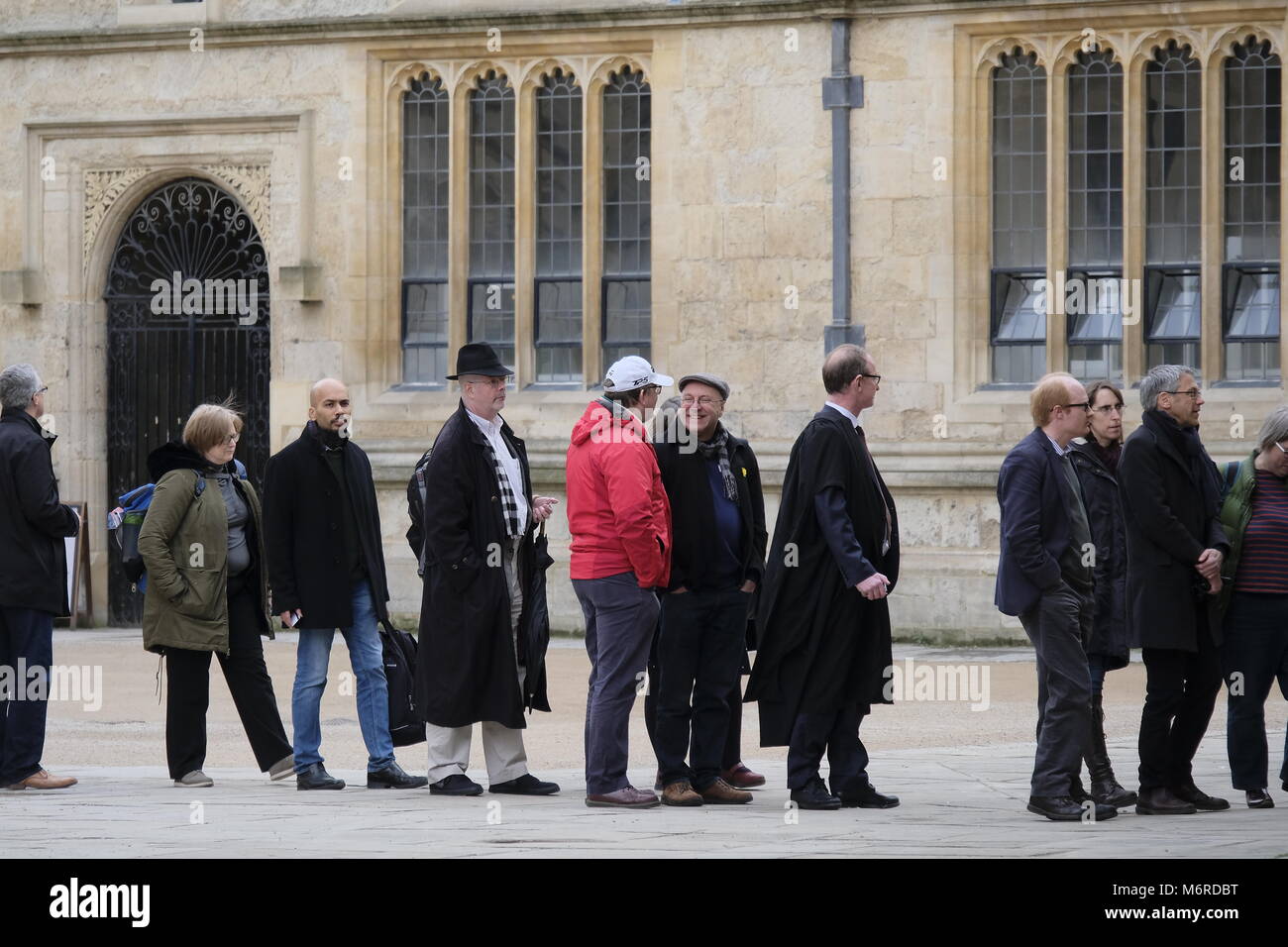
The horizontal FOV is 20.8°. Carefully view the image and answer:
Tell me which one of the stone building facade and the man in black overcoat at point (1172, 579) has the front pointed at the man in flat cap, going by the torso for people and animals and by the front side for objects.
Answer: the stone building facade

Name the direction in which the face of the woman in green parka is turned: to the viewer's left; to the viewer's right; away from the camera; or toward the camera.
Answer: to the viewer's right

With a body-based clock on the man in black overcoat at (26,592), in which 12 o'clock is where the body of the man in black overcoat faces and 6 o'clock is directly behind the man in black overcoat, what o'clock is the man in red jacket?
The man in red jacket is roughly at 1 o'clock from the man in black overcoat.

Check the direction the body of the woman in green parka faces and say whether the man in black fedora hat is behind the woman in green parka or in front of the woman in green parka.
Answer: in front

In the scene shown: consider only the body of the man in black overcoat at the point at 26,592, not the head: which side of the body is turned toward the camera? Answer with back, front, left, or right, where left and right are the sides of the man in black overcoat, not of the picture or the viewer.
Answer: right

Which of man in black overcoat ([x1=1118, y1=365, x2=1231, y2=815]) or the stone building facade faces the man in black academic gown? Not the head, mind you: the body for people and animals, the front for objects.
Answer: the stone building facade

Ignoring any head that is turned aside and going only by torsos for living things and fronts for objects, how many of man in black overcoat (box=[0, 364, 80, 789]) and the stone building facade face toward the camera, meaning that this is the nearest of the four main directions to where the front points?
1

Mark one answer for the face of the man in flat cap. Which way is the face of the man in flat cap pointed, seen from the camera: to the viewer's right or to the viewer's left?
to the viewer's left

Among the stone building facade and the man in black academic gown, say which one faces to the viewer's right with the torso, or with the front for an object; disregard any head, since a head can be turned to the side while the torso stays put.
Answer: the man in black academic gown

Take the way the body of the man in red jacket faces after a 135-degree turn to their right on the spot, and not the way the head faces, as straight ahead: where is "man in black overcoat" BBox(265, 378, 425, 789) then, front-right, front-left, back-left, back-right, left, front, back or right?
right

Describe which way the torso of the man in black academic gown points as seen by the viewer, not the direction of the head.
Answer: to the viewer's right
